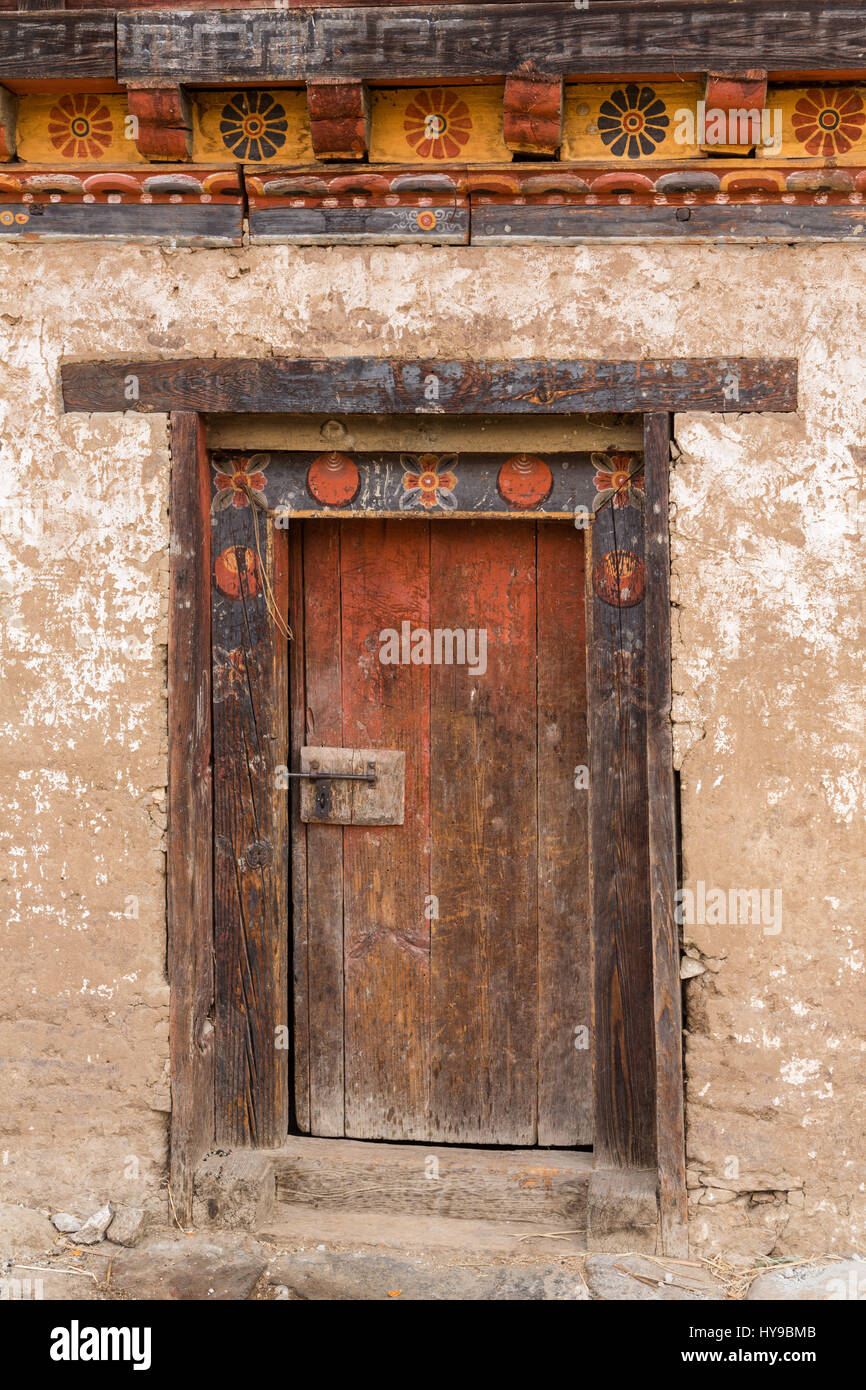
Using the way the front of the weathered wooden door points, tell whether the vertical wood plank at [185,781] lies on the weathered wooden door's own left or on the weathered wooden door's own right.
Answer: on the weathered wooden door's own right

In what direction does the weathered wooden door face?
toward the camera

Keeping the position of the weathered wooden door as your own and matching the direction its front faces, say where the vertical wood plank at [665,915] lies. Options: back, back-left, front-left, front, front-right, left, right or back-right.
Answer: front-left
